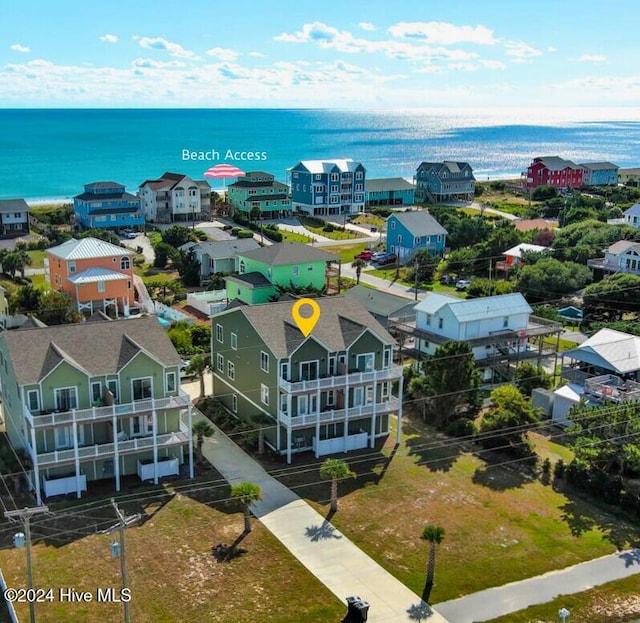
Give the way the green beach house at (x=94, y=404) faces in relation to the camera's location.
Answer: facing the viewer

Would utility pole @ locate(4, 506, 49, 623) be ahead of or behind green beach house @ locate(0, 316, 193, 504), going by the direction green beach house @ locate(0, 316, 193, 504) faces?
ahead

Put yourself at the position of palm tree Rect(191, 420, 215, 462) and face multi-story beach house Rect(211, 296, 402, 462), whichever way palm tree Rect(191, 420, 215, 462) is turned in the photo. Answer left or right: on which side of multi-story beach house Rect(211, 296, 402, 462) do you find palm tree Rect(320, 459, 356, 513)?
right

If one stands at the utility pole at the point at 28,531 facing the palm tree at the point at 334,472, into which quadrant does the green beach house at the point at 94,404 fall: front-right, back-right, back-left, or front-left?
front-left

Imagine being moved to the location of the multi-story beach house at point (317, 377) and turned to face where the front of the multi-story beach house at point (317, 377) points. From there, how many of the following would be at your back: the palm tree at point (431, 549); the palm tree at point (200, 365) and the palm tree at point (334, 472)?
1

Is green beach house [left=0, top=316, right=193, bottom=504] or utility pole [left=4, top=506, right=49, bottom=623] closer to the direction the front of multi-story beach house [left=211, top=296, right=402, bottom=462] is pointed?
the utility pole

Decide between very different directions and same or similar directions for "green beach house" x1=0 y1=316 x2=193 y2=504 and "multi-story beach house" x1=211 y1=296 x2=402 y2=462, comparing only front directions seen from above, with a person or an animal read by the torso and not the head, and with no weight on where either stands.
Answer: same or similar directions

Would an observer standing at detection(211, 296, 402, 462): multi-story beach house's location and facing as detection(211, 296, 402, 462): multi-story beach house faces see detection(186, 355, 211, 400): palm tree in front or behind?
behind

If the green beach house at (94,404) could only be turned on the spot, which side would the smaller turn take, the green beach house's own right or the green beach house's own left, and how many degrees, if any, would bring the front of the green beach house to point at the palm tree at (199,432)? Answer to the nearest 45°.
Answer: approximately 90° to the green beach house's own left

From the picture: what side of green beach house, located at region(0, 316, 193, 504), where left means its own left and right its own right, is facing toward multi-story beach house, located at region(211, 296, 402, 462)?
left

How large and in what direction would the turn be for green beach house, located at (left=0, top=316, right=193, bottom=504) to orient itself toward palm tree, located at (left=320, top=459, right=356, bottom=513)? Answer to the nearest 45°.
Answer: approximately 45° to its left

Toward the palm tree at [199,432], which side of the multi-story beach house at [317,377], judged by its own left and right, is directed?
right

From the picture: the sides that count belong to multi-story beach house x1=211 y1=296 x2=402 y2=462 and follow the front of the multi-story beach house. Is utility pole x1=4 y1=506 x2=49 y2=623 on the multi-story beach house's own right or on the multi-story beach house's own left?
on the multi-story beach house's own right

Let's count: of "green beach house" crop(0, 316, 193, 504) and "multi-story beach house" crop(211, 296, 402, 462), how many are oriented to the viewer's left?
0

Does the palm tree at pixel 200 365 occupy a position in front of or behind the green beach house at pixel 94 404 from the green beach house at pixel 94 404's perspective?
behind

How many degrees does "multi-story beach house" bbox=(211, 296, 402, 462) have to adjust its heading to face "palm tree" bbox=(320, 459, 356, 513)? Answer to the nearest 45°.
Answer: approximately 45° to its right

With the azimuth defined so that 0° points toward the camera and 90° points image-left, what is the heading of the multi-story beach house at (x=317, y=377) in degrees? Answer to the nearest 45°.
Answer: approximately 315°
